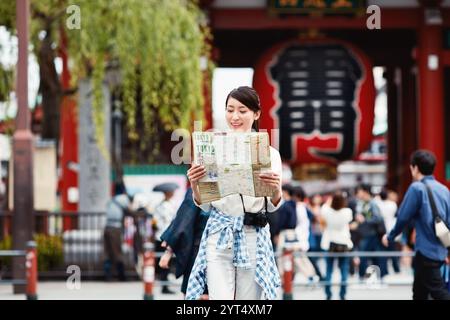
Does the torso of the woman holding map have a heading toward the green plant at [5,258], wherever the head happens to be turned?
no

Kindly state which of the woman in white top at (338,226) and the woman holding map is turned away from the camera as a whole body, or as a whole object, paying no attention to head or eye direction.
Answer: the woman in white top

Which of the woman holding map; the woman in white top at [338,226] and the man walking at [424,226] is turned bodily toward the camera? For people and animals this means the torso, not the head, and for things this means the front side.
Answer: the woman holding map

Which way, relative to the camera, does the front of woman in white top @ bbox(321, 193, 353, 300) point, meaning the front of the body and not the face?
away from the camera

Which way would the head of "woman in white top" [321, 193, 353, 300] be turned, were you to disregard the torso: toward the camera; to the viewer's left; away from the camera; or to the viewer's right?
away from the camera

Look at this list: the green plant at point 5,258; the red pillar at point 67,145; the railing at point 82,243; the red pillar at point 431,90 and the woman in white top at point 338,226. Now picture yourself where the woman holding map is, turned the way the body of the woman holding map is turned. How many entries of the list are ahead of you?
0

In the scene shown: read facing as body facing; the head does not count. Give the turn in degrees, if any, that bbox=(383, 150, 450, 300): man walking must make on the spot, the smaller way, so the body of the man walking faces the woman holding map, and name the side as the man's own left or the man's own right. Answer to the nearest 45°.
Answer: approximately 90° to the man's own left

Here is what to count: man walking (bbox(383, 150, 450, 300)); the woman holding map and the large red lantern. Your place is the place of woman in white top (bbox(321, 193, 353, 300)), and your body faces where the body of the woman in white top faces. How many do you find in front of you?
1

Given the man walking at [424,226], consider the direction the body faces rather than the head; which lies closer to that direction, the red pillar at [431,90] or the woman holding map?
the red pillar

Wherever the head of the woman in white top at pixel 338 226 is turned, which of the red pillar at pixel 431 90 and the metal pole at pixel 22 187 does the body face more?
the red pillar

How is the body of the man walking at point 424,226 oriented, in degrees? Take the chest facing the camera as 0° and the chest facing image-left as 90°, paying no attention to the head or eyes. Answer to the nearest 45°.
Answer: approximately 135°

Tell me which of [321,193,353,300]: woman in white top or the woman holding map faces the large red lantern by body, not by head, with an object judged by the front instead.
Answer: the woman in white top

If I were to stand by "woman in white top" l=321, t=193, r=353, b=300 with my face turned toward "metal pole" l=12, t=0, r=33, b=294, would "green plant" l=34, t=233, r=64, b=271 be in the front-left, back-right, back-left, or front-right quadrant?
front-right

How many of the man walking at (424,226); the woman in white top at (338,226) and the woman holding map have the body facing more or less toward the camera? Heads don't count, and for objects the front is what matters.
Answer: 1

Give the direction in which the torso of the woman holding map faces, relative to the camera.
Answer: toward the camera
